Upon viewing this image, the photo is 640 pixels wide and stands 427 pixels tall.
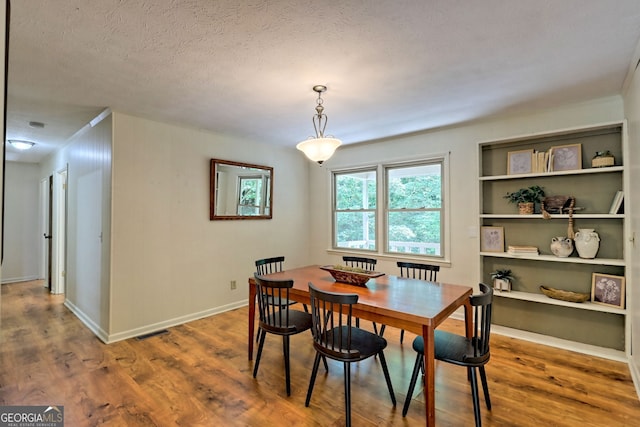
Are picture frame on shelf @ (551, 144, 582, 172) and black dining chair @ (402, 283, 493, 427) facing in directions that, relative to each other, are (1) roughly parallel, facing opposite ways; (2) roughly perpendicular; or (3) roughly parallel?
roughly perpendicular

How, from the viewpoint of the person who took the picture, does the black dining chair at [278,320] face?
facing away from the viewer and to the right of the viewer

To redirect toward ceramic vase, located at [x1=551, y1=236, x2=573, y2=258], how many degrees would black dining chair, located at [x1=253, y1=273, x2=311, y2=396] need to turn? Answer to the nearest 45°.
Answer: approximately 45° to its right

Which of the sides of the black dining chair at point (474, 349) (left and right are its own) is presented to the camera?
left

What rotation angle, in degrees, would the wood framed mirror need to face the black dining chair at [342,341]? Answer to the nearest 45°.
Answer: approximately 45° to its right

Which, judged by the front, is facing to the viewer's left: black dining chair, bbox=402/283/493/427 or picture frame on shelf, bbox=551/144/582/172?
the black dining chair

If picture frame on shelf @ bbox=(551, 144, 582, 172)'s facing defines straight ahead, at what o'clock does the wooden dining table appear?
The wooden dining table is roughly at 1 o'clock from the picture frame on shelf.

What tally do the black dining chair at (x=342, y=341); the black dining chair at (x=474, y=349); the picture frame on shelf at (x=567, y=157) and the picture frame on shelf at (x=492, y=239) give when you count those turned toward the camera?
2

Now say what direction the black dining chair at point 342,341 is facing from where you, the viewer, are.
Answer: facing away from the viewer and to the right of the viewer

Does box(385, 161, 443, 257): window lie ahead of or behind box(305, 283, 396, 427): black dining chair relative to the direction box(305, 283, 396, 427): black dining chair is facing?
ahead

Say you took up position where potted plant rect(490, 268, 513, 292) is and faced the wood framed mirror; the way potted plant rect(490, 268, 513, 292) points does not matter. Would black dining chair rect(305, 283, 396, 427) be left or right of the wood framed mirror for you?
left

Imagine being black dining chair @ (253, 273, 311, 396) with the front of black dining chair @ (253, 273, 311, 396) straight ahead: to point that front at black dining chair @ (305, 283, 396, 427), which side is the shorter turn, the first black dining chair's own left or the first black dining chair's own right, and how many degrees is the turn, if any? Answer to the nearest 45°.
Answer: approximately 90° to the first black dining chair's own right

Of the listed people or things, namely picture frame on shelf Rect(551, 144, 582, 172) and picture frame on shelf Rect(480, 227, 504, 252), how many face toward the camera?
2

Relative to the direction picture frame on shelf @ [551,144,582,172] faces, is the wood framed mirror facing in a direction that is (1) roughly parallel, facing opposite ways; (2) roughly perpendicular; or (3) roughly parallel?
roughly perpendicular

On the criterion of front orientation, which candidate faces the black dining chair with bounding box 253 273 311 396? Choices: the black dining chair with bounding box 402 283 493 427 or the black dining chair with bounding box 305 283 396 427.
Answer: the black dining chair with bounding box 402 283 493 427
